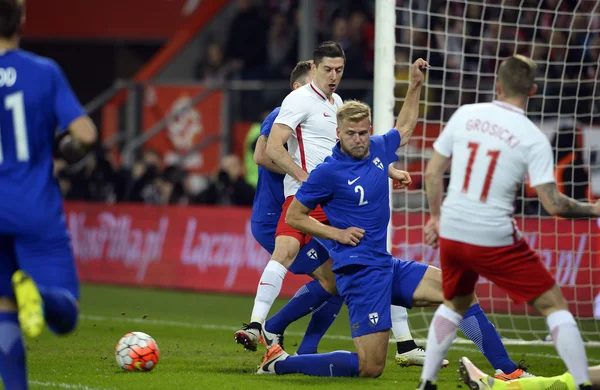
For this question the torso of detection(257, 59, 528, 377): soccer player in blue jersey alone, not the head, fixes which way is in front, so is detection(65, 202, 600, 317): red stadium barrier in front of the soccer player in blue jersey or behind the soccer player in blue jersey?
behind

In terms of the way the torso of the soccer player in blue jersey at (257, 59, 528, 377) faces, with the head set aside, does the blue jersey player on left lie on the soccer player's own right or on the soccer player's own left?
on the soccer player's own right

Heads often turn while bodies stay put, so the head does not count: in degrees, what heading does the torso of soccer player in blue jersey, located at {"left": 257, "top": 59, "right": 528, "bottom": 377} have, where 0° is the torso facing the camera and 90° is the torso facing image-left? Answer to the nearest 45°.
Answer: approximately 315°
